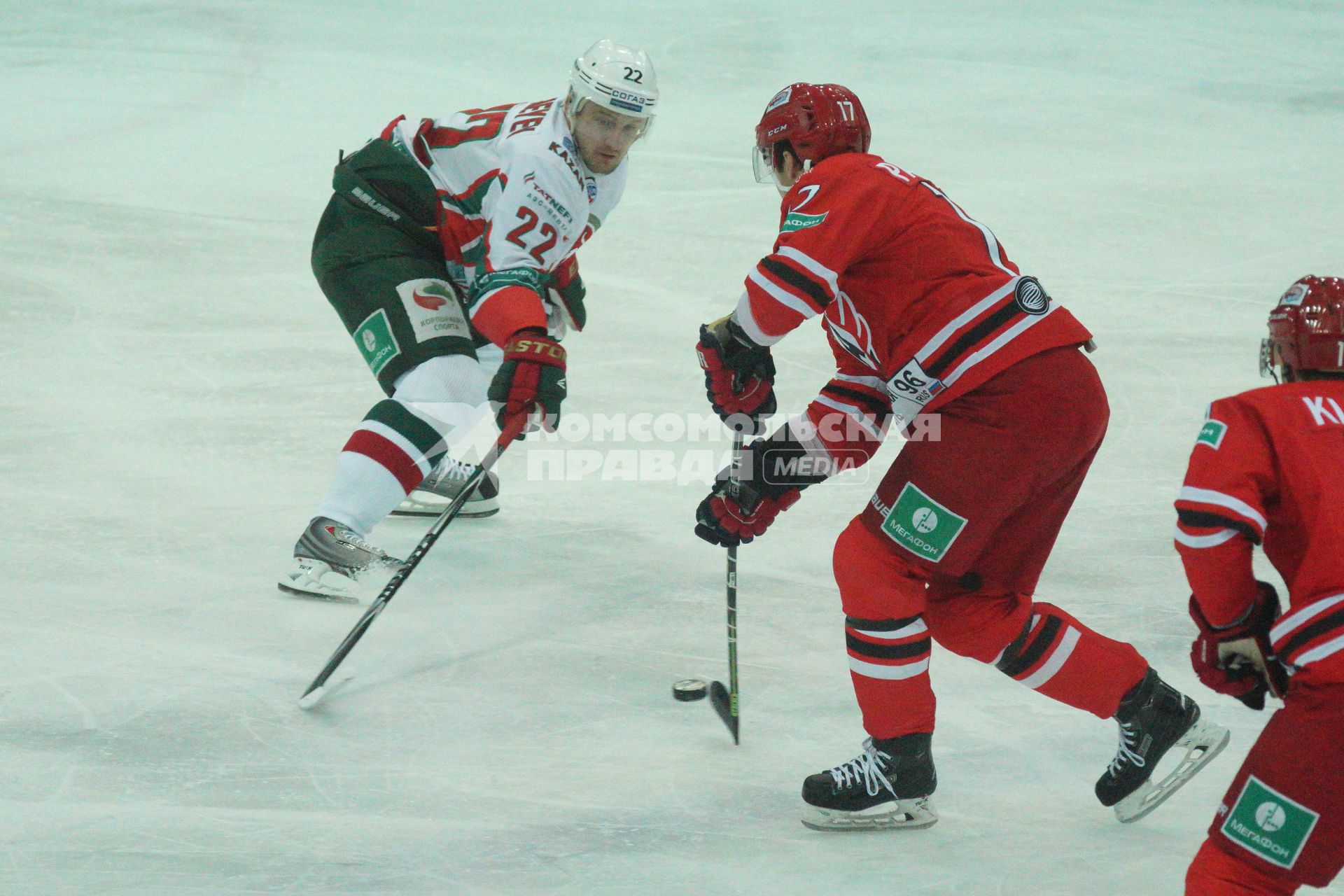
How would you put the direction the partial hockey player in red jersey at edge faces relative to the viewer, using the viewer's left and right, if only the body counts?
facing away from the viewer and to the left of the viewer

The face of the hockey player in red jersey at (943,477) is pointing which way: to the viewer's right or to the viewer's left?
to the viewer's left
